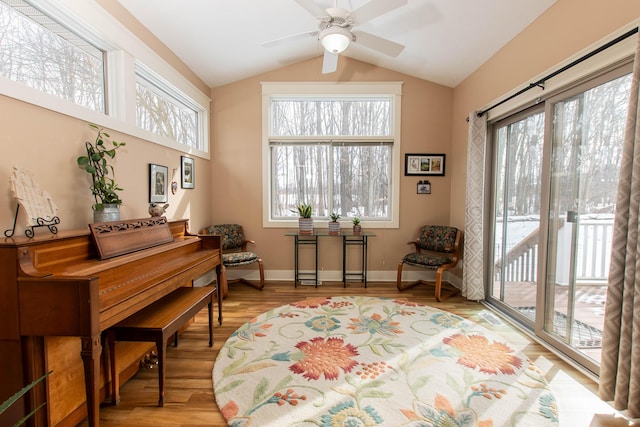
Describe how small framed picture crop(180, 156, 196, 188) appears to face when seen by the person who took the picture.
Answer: facing the viewer and to the right of the viewer

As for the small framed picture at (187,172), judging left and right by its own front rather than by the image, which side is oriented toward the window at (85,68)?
right

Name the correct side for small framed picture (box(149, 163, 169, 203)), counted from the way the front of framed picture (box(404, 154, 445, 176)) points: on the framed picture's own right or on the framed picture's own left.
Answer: on the framed picture's own right

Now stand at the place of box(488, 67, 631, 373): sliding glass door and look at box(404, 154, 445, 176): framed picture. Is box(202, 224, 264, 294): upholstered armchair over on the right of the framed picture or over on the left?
left

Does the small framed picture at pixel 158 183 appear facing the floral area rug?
yes

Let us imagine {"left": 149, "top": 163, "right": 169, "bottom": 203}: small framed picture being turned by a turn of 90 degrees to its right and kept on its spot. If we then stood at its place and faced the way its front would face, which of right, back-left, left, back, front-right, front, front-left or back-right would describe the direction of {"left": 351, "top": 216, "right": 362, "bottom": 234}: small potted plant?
back-left

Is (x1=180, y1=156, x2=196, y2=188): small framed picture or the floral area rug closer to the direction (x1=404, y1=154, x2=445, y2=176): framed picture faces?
the floral area rug

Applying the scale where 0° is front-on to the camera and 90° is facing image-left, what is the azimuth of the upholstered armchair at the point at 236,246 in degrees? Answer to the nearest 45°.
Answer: approximately 315°

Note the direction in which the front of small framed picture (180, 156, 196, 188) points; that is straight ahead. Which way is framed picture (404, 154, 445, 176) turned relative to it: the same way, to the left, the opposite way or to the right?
to the right

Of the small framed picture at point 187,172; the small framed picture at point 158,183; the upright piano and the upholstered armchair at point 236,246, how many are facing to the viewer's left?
0

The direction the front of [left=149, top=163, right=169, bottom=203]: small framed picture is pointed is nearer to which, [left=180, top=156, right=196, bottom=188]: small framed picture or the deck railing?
the deck railing

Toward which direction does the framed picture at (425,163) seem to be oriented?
toward the camera

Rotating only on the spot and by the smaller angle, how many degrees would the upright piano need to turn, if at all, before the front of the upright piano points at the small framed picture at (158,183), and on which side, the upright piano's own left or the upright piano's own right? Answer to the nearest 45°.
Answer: approximately 135° to the upright piano's own left

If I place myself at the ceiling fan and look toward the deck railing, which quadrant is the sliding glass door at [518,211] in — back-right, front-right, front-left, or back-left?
front-right

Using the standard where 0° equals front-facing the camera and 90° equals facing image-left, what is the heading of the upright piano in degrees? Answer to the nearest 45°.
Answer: approximately 315°

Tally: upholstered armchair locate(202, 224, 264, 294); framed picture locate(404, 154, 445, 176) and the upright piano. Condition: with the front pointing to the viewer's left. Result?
0

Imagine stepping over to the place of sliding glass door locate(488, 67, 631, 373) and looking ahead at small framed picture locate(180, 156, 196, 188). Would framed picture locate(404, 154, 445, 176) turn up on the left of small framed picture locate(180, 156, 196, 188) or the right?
right

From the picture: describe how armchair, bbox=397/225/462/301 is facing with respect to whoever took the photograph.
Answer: facing the viewer and to the left of the viewer
